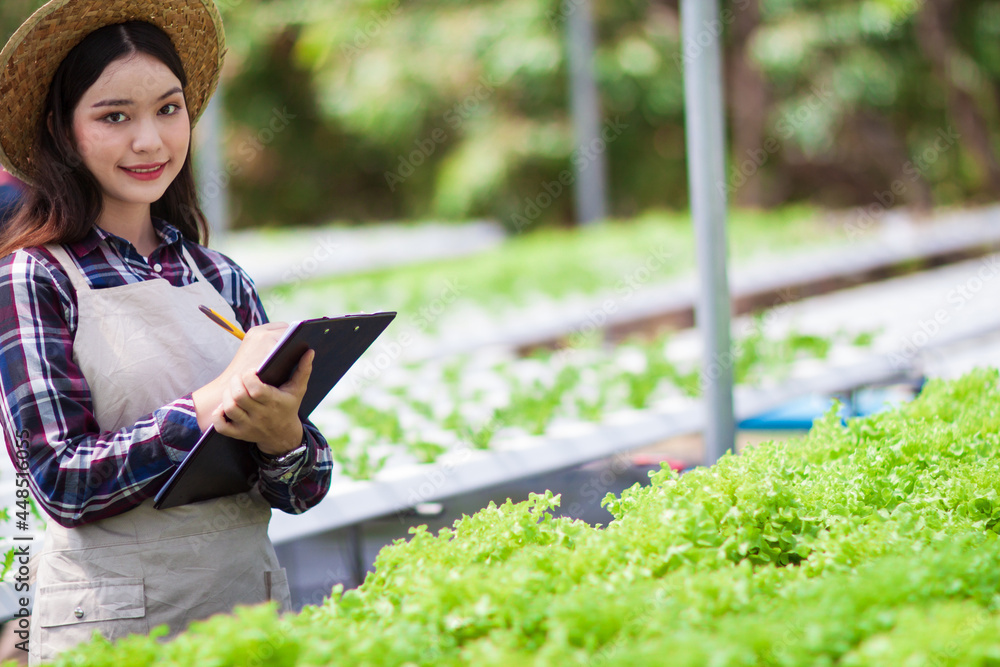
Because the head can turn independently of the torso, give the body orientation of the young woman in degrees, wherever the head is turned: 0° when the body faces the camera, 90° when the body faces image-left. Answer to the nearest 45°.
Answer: approximately 315°

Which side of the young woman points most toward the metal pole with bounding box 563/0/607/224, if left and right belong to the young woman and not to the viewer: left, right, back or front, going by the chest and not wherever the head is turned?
left

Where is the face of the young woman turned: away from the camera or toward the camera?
toward the camera
